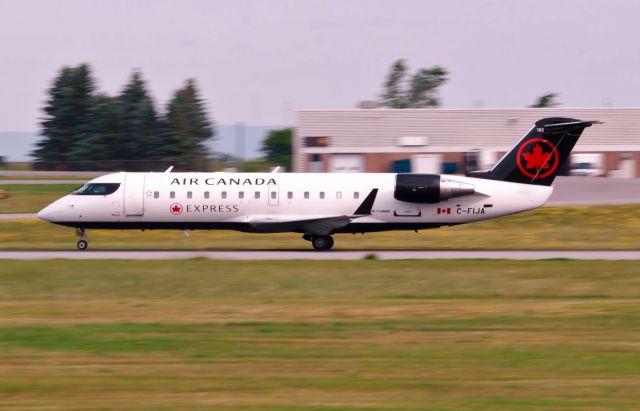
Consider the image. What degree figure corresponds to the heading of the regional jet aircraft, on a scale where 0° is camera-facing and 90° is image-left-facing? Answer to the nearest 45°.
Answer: approximately 90°
